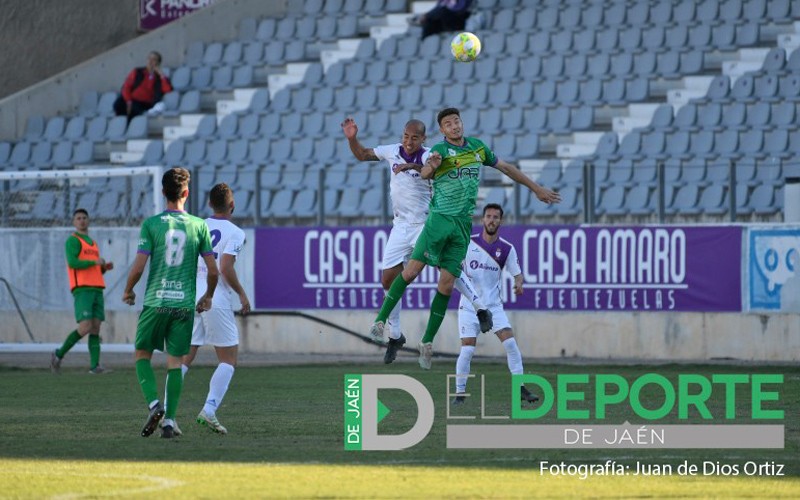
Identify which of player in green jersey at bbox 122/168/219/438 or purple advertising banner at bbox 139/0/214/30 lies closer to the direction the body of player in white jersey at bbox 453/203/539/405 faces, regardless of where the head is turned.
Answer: the player in green jersey

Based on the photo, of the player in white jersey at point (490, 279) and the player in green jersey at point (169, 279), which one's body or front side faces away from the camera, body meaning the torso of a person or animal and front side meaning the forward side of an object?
the player in green jersey

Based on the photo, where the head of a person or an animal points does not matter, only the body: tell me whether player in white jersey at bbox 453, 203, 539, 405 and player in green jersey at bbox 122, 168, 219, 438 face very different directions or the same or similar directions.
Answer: very different directions

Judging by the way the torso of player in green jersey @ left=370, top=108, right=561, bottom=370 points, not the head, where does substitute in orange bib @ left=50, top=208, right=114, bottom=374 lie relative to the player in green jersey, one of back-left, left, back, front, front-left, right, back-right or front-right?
back-right

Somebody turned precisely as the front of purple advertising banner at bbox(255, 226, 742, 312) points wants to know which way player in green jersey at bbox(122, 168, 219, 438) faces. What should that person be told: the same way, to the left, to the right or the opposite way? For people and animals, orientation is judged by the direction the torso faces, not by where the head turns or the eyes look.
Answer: the opposite way

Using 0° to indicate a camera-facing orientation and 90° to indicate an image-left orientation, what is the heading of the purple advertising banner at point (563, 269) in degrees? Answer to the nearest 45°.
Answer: approximately 0°

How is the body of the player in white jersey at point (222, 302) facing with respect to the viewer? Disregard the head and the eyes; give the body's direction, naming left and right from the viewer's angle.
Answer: facing away from the viewer and to the right of the viewer

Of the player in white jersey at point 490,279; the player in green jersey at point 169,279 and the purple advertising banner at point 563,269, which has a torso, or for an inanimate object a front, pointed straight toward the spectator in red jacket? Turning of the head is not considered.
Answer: the player in green jersey

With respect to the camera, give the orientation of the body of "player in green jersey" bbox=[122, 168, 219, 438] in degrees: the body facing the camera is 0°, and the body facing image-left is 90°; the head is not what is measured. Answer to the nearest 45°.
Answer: approximately 180°

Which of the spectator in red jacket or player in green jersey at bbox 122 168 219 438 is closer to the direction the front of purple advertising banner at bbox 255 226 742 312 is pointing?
the player in green jersey

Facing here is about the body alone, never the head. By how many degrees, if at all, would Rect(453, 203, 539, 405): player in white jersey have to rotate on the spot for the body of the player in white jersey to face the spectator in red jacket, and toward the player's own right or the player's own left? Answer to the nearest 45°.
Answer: approximately 135° to the player's own right
